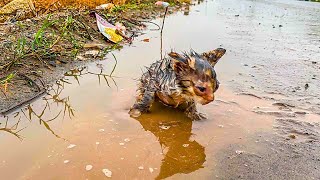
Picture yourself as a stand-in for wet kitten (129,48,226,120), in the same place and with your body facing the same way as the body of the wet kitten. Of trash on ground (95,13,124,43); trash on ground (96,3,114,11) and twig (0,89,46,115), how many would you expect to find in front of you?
0

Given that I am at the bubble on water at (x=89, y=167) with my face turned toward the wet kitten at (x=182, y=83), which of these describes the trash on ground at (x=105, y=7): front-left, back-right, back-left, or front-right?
front-left

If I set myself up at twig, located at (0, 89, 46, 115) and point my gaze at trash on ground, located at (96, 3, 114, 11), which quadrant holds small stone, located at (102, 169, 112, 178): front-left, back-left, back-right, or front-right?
back-right

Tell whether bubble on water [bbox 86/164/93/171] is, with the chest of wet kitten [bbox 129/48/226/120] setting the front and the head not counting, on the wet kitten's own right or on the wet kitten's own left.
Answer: on the wet kitten's own right

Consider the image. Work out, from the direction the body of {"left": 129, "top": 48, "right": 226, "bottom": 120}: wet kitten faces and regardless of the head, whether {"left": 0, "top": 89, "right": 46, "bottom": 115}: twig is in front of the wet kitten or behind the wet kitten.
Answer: behind

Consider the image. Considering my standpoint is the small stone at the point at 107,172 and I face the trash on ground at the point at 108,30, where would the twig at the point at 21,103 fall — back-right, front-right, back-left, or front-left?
front-left

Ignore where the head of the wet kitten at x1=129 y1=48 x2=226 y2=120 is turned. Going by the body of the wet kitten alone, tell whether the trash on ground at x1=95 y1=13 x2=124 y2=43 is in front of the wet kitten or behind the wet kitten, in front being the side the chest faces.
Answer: behind

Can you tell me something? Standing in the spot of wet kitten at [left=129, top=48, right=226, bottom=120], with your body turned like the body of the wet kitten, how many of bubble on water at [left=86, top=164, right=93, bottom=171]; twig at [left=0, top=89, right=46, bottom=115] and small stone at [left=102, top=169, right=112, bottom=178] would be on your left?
0

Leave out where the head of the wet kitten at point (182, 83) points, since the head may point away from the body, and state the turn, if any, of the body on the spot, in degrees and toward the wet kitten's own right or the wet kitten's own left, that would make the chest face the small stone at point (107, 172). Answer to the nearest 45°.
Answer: approximately 90° to the wet kitten's own right

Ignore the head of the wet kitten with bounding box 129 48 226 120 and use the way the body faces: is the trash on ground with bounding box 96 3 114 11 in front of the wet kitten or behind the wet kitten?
behind
